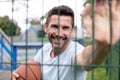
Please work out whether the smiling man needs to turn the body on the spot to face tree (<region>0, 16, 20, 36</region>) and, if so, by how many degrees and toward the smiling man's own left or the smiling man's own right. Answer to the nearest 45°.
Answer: approximately 135° to the smiling man's own right

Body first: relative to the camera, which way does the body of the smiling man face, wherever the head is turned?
toward the camera
